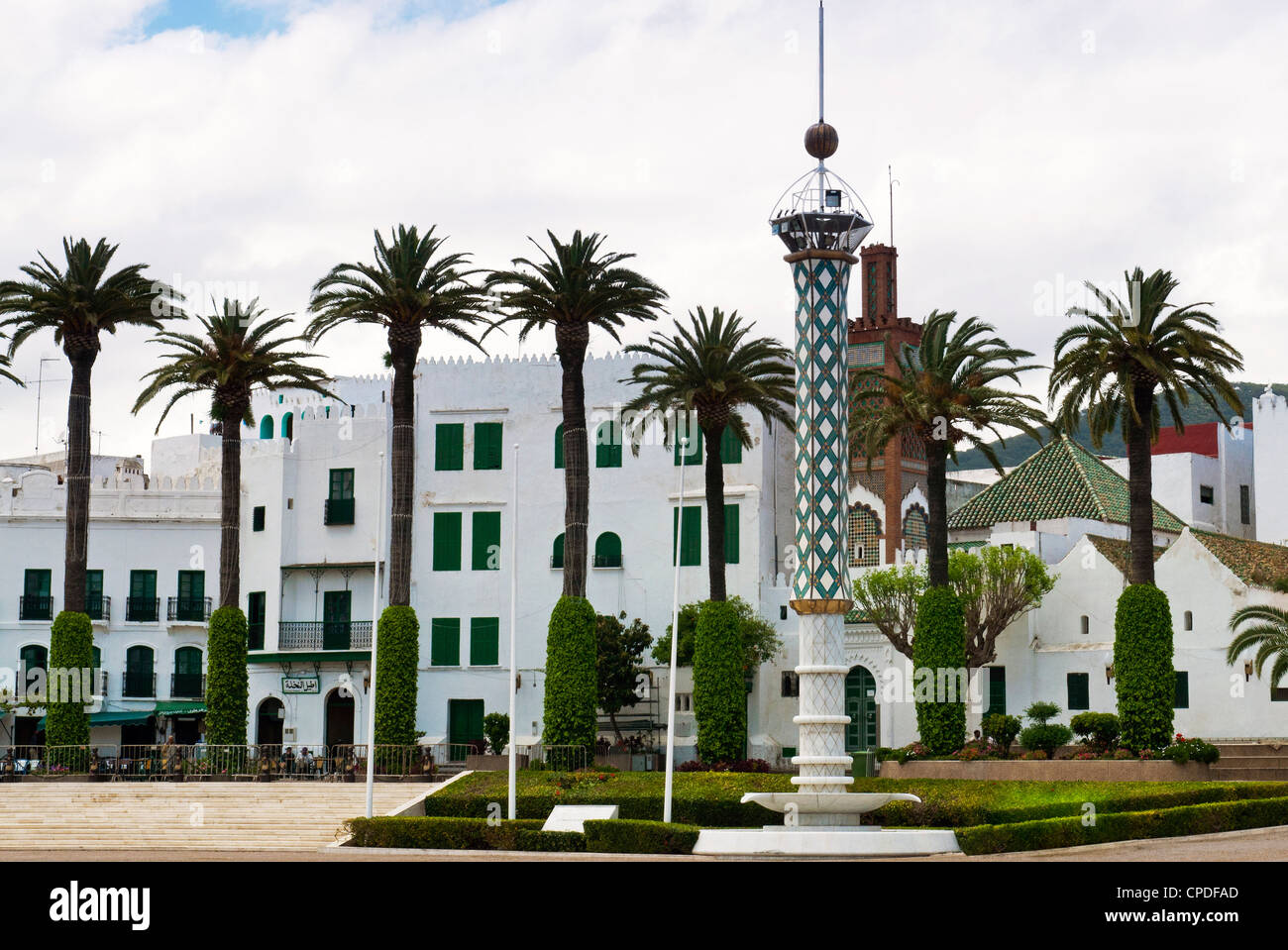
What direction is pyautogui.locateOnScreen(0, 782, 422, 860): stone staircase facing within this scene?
toward the camera

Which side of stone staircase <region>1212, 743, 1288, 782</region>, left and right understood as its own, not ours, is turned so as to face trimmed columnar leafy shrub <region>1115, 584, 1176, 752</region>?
right

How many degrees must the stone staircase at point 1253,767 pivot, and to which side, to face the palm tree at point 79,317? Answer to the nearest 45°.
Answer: approximately 90° to its right

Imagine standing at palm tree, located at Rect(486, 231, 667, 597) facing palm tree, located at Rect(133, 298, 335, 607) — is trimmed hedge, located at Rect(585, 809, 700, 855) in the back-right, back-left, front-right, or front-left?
back-left

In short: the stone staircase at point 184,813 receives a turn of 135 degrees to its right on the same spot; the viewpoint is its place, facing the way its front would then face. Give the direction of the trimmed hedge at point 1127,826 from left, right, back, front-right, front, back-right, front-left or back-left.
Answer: back

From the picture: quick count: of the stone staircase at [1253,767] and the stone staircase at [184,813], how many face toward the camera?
2

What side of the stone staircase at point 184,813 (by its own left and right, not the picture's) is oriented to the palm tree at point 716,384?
left

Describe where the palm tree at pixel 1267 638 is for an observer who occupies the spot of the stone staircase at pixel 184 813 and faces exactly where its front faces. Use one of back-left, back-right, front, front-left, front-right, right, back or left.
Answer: left

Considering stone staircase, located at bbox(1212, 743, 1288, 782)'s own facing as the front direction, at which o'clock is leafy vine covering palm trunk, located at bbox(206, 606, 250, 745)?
The leafy vine covering palm trunk is roughly at 3 o'clock from the stone staircase.

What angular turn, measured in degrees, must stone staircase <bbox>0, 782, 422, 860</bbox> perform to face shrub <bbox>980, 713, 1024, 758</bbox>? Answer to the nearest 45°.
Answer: approximately 90° to its left

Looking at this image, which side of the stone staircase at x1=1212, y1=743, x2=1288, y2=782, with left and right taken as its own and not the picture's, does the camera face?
front

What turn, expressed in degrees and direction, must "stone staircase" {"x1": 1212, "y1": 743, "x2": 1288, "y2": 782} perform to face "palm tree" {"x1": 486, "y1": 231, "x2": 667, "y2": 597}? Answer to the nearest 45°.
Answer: approximately 90° to its right

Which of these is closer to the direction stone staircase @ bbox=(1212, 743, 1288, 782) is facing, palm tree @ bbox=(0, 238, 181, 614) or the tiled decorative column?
the tiled decorative column

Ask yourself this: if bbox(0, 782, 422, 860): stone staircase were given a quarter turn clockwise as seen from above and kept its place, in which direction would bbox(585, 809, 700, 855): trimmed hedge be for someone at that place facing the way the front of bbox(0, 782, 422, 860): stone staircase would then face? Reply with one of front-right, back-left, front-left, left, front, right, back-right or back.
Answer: back-left

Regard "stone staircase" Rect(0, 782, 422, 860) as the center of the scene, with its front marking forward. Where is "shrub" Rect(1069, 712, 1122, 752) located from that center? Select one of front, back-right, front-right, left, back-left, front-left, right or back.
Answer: left
